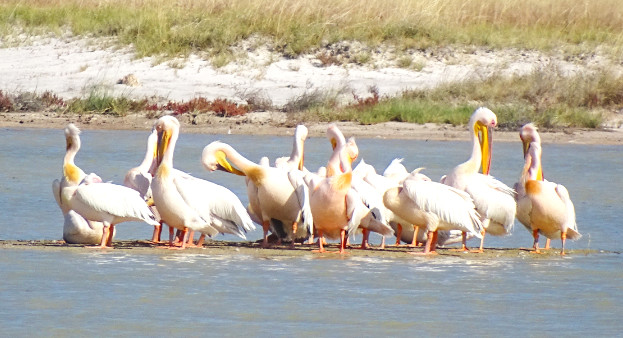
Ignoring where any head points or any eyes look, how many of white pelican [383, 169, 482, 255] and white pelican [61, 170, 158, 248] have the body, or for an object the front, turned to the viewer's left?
2

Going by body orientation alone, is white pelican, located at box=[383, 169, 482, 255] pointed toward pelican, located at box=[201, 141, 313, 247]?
yes

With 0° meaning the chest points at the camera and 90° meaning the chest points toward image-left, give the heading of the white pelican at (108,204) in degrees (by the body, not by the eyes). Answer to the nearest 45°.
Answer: approximately 90°

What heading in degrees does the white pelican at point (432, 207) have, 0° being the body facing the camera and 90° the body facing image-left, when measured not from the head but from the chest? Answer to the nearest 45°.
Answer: approximately 90°

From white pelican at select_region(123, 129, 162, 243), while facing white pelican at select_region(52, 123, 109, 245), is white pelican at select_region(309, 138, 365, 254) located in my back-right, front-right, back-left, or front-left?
back-left

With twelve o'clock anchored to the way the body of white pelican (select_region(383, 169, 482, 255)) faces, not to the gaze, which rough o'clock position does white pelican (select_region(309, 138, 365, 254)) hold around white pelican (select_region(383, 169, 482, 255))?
white pelican (select_region(309, 138, 365, 254)) is roughly at 12 o'clock from white pelican (select_region(383, 169, 482, 255)).

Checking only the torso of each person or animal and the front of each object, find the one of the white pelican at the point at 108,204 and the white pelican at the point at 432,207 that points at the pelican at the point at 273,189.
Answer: the white pelican at the point at 432,207
